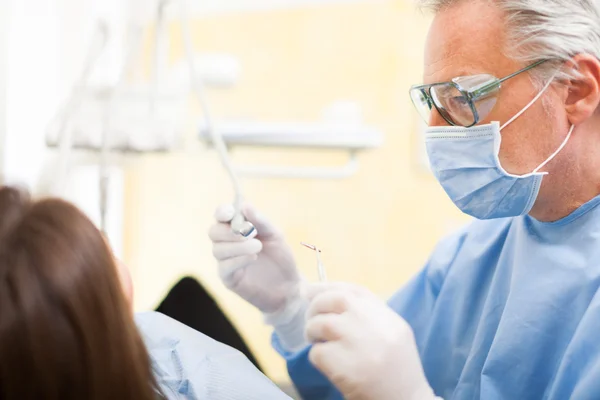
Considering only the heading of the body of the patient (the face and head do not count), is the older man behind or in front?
in front

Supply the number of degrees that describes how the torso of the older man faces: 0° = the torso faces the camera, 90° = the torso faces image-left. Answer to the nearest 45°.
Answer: approximately 45°

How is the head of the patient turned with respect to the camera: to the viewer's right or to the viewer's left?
to the viewer's right

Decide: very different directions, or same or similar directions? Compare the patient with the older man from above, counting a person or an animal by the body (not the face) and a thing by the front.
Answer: very different directions

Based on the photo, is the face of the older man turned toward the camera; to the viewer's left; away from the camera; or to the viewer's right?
to the viewer's left

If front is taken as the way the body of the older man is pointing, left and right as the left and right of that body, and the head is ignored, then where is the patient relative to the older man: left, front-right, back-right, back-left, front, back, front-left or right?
front

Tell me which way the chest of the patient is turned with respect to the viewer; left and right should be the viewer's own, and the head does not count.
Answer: facing away from the viewer and to the right of the viewer
